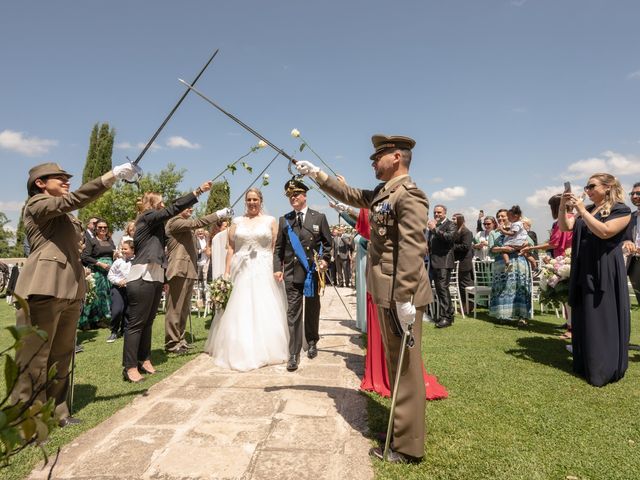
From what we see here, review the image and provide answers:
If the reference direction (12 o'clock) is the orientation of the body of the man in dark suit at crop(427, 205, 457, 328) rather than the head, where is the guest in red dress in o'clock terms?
The guest in red dress is roughly at 11 o'clock from the man in dark suit.

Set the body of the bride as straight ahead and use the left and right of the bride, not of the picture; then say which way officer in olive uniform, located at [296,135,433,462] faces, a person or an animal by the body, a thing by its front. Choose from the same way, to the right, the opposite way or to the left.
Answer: to the right

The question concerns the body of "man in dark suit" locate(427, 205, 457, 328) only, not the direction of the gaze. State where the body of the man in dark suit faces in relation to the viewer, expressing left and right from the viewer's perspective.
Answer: facing the viewer and to the left of the viewer

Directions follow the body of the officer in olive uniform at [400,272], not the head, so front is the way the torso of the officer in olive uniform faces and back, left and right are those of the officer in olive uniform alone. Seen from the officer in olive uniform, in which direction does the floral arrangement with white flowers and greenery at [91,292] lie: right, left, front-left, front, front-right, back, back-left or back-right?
front-right

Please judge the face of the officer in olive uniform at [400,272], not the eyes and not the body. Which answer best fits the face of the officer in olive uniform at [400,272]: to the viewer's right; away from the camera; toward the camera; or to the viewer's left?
to the viewer's left

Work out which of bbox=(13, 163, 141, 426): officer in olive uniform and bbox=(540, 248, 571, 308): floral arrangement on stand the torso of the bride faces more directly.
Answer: the officer in olive uniform

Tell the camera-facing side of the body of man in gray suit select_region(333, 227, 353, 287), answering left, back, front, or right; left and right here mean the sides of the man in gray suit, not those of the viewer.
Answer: front

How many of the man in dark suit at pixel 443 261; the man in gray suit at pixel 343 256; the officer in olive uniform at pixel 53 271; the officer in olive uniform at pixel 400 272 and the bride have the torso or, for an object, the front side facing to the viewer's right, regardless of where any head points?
1

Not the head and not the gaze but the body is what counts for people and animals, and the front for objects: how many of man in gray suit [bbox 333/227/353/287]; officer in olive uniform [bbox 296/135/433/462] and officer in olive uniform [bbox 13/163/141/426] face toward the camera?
1

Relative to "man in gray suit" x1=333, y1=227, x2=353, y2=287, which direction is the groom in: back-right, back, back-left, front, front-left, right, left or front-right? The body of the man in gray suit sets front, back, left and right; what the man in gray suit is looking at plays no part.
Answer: front

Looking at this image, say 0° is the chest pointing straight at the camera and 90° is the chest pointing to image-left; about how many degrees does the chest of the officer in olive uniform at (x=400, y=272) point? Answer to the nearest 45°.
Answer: approximately 90°

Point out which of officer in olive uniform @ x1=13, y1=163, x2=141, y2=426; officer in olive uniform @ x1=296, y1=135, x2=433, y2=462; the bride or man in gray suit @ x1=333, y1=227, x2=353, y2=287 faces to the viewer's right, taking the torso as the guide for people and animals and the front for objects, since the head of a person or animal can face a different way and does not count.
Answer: officer in olive uniform @ x1=13, y1=163, x2=141, y2=426

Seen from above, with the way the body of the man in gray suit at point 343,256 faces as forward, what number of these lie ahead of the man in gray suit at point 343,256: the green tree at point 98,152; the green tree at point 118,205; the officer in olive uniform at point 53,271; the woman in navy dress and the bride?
3

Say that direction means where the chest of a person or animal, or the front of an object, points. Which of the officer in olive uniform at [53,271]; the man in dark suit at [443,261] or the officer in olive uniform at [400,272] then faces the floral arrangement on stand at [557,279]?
the officer in olive uniform at [53,271]

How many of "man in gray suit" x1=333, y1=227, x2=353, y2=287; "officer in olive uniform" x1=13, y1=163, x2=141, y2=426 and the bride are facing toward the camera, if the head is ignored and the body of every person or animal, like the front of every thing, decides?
2

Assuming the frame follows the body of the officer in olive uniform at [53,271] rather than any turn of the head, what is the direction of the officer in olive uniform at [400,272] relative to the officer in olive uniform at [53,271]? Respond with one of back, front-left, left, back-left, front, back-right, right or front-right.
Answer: front-right
